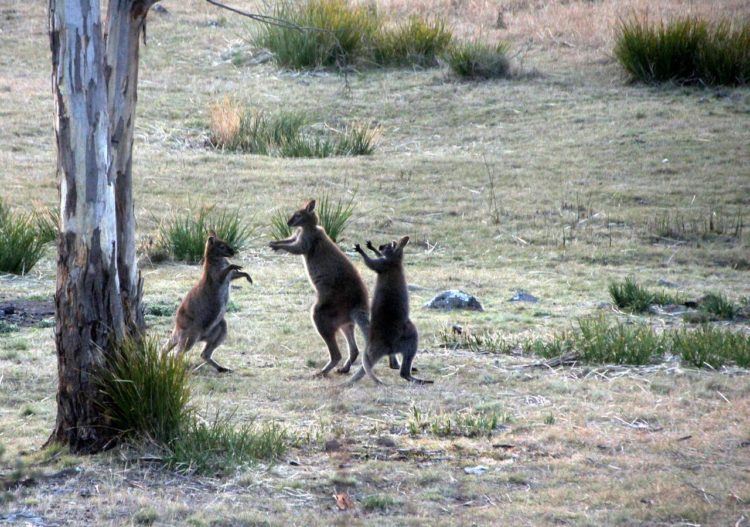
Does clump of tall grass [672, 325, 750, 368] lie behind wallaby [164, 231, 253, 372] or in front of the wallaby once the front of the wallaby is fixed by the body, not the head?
in front

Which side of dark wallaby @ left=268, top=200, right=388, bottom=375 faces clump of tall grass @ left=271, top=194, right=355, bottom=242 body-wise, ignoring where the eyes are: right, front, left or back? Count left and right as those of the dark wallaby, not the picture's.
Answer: right

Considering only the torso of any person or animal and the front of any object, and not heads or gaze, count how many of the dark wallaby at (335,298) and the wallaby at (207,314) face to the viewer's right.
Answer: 1

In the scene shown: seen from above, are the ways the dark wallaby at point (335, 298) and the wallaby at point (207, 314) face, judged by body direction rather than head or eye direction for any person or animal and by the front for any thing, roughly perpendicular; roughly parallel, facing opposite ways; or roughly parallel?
roughly parallel, facing opposite ways

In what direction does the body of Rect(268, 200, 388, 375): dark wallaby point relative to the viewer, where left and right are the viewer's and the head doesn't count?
facing to the left of the viewer

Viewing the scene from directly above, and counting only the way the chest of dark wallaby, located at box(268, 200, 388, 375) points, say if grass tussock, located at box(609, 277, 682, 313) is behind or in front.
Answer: behind

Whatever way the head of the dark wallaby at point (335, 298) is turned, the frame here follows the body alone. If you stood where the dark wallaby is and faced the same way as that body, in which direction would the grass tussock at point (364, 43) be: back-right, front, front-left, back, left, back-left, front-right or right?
right

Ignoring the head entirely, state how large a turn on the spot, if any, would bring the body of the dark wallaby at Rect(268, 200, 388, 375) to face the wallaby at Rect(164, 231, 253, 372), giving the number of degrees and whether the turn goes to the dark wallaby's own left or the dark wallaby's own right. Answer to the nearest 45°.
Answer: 0° — it already faces it

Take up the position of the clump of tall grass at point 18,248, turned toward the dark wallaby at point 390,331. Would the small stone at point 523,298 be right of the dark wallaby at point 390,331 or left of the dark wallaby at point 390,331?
left

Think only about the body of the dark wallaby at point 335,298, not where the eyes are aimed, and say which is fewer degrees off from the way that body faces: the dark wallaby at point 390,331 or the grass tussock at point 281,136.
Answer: the grass tussock

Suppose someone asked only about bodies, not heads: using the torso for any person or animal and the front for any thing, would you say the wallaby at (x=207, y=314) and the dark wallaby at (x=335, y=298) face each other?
yes

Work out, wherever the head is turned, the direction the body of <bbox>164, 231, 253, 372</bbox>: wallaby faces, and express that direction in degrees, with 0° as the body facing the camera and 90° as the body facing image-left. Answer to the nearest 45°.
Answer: approximately 270°

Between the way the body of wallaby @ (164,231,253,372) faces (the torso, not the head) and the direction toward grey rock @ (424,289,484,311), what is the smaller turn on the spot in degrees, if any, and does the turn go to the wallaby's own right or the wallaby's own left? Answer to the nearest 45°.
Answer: approximately 45° to the wallaby's own left

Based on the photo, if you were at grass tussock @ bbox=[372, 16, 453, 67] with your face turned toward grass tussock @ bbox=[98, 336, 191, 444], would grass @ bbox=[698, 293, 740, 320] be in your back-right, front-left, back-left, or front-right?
front-left

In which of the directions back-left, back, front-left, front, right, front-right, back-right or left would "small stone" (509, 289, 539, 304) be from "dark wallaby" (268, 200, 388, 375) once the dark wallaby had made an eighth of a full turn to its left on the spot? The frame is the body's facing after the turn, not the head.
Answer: back

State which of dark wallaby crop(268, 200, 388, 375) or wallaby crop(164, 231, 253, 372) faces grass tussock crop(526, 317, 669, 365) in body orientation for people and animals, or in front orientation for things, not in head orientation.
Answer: the wallaby

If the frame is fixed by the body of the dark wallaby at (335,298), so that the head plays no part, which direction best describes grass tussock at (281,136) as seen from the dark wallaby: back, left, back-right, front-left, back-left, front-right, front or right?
right
